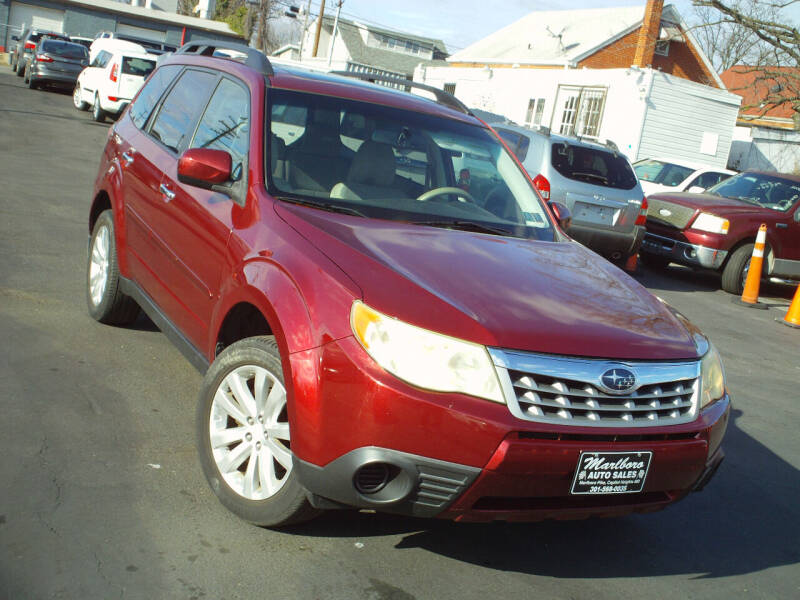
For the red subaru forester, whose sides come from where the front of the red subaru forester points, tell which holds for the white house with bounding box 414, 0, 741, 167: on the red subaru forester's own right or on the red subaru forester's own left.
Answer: on the red subaru forester's own left

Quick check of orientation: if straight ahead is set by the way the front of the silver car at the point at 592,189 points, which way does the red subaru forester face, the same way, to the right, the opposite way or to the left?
the opposite way

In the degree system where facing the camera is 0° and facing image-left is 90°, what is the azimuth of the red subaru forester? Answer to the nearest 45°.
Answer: approximately 315°

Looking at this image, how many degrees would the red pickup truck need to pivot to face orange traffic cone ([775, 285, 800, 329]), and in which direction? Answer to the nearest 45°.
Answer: approximately 90° to its left

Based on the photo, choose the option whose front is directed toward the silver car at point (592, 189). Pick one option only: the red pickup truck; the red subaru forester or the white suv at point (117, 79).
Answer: the red pickup truck

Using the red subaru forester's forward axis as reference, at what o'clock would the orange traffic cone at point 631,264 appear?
The orange traffic cone is roughly at 8 o'clock from the red subaru forester.

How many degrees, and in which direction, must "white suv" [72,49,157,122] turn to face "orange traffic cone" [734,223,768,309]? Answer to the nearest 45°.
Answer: approximately 180°

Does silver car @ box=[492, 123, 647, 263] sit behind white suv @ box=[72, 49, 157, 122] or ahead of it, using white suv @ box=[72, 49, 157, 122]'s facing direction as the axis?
behind

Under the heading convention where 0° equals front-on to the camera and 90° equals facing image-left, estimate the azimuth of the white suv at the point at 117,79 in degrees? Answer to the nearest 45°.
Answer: approximately 135°

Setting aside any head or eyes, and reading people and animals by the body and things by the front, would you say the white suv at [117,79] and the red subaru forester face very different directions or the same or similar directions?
very different directions
